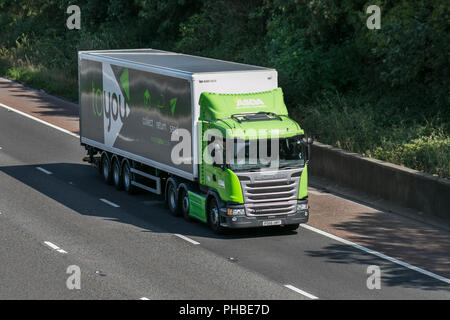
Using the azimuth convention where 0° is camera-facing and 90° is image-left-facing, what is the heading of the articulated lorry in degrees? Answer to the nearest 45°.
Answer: approximately 315°
